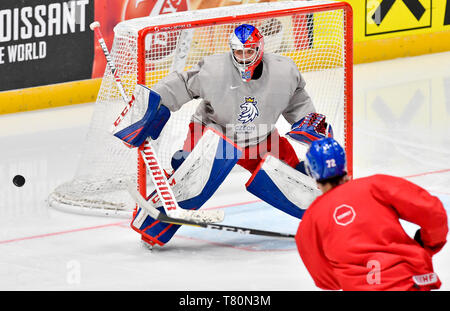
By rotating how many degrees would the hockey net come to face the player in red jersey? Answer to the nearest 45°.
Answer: approximately 45° to its right

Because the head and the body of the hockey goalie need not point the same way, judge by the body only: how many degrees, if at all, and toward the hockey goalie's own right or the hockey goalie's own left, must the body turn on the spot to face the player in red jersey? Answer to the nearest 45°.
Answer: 0° — they already face them

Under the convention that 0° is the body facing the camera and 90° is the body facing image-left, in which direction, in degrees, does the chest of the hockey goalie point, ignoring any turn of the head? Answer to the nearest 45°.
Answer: approximately 0°

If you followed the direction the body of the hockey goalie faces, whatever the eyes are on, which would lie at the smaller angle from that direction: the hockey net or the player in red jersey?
the player in red jersey
